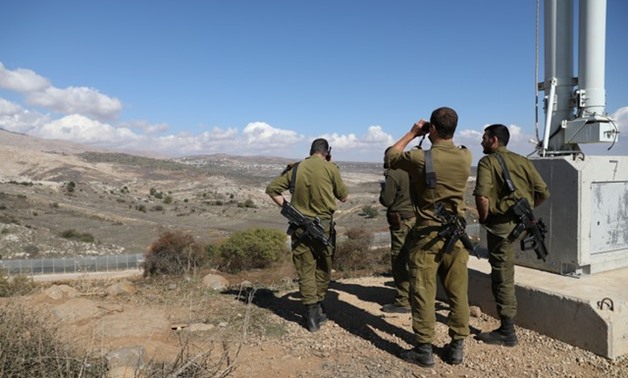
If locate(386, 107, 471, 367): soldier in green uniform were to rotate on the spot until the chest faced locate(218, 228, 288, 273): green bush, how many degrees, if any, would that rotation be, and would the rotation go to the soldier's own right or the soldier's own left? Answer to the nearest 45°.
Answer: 0° — they already face it

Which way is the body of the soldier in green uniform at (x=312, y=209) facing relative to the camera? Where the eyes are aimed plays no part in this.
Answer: away from the camera

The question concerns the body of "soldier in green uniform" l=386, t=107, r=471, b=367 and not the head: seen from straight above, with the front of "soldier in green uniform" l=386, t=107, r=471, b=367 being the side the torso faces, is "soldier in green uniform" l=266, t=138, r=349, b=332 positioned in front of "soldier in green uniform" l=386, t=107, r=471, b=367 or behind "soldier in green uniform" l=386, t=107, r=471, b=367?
in front

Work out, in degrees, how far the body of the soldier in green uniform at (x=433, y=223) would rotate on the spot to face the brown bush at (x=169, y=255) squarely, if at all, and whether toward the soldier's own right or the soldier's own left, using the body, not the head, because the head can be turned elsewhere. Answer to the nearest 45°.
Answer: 0° — they already face it

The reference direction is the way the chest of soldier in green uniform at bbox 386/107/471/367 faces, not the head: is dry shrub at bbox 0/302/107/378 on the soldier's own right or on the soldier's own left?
on the soldier's own left

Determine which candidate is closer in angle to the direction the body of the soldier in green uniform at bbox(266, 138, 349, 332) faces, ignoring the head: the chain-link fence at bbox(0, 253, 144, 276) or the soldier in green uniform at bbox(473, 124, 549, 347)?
the chain-link fence

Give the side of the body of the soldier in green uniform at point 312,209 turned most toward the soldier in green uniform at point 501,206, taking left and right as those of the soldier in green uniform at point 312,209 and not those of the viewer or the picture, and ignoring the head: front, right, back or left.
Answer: right

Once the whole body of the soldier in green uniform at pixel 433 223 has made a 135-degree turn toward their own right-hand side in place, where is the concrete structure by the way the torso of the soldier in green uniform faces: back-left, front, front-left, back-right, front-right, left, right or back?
front-left

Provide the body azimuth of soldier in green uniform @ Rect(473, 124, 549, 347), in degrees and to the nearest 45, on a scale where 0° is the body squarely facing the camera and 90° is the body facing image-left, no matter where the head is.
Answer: approximately 135°

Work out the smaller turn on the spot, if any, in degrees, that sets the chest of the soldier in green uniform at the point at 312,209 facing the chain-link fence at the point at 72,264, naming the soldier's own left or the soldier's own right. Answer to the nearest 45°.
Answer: approximately 45° to the soldier's own left

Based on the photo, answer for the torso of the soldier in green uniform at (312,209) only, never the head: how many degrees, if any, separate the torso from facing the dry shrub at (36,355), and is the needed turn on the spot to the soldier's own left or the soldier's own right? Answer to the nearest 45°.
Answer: approximately 135° to the soldier's own left

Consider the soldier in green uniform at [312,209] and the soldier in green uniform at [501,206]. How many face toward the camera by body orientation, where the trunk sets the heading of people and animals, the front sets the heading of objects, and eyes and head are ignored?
0

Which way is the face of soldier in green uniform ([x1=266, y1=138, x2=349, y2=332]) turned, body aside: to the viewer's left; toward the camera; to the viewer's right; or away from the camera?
away from the camera

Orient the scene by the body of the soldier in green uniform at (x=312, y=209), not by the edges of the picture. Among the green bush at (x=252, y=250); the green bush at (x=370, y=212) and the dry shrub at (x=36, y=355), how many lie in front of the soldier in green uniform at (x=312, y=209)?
2
